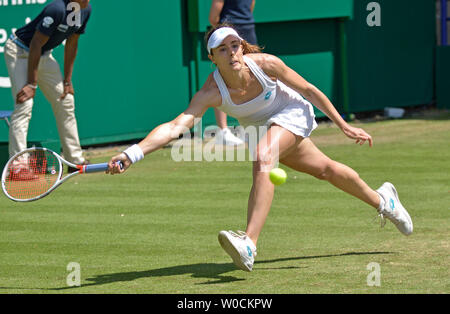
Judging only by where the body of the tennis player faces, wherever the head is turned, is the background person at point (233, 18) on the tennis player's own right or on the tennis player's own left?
on the tennis player's own right

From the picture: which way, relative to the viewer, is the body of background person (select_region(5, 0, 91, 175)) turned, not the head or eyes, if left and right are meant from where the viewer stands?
facing the viewer and to the right of the viewer

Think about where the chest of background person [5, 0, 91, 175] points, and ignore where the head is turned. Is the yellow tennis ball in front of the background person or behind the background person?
in front

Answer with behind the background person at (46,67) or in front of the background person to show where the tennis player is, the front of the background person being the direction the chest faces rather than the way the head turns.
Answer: in front

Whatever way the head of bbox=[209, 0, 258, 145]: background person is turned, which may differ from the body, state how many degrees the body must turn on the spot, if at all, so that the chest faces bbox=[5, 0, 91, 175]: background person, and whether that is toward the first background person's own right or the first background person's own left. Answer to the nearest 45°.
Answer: approximately 90° to the first background person's own right

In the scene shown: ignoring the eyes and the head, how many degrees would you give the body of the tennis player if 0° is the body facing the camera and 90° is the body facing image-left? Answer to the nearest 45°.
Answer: approximately 45°

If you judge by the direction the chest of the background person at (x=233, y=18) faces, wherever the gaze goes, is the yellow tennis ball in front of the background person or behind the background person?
in front

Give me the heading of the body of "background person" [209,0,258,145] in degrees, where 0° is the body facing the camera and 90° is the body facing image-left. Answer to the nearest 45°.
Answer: approximately 315°

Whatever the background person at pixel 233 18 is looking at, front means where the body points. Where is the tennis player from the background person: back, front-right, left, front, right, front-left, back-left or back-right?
front-right

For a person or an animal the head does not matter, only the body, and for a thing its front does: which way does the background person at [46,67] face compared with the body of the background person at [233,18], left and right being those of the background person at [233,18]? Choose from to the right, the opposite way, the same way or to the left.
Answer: the same way

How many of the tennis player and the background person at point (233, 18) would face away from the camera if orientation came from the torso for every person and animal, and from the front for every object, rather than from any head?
0

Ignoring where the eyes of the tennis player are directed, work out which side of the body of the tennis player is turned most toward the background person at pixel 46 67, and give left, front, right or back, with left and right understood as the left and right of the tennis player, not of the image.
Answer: right

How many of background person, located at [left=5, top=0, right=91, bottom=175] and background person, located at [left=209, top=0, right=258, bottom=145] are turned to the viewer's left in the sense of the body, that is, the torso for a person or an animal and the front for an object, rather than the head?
0
